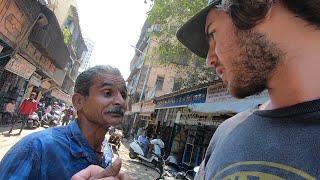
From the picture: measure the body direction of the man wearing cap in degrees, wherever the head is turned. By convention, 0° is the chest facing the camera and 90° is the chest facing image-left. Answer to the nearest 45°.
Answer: approximately 45°

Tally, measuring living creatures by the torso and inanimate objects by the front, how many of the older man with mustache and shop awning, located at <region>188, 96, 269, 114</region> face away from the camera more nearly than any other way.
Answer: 0

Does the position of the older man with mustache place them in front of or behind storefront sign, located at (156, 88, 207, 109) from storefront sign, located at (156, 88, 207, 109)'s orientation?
in front

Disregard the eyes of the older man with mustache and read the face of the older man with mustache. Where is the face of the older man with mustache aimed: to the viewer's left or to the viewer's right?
to the viewer's right

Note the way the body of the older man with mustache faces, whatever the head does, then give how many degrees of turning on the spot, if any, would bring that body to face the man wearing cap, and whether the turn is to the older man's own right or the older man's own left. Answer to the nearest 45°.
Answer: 0° — they already face them

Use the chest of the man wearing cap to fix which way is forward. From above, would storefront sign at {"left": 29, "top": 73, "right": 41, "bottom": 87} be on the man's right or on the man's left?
on the man's right

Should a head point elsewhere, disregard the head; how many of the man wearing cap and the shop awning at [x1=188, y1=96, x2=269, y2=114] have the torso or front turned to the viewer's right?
0

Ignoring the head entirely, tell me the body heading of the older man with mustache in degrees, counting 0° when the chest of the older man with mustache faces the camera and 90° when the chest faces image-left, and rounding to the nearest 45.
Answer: approximately 315°

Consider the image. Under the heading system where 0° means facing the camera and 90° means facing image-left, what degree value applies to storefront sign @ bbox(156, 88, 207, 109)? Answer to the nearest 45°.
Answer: approximately 45°

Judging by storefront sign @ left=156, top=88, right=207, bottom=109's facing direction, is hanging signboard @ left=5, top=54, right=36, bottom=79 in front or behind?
in front

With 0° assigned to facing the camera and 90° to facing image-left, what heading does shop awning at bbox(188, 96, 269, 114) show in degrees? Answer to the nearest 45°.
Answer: approximately 45°

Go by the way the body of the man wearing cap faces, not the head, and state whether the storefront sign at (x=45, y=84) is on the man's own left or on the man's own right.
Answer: on the man's own right

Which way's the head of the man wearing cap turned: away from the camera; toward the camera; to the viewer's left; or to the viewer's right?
to the viewer's left
